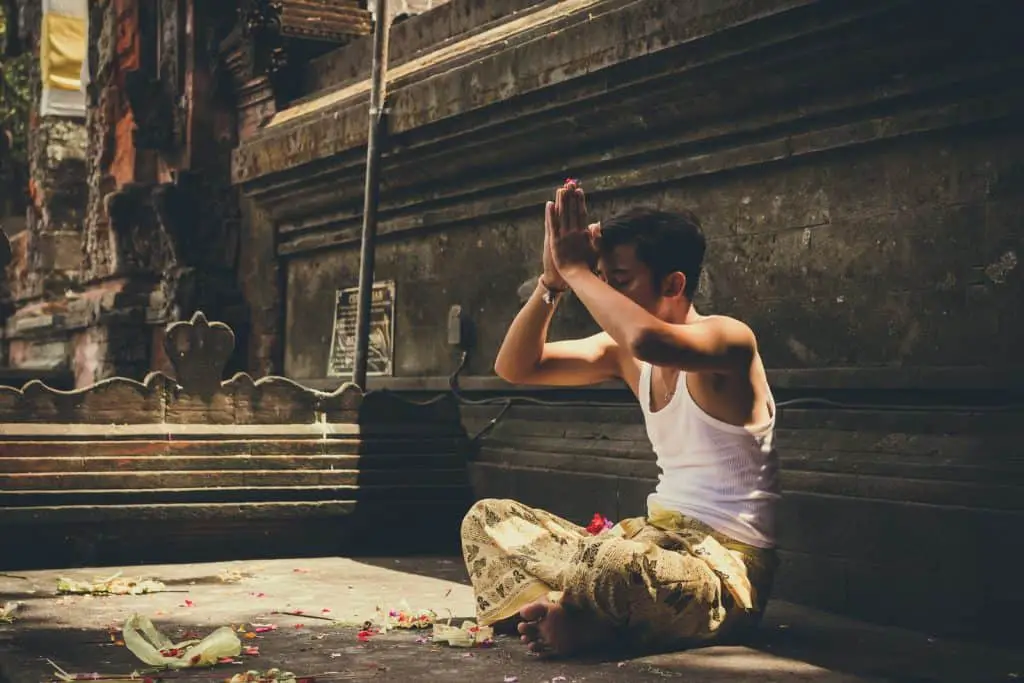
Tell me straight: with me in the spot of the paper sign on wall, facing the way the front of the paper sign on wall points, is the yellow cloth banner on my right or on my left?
on my right

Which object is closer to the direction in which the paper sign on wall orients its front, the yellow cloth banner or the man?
the man

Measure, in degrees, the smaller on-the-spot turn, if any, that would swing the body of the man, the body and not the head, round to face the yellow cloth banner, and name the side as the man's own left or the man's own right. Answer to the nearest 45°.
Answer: approximately 90° to the man's own right

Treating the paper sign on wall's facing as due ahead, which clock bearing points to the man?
The man is roughly at 10 o'clock from the paper sign on wall.

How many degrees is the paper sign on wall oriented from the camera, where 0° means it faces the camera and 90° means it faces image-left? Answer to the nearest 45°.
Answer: approximately 45°
